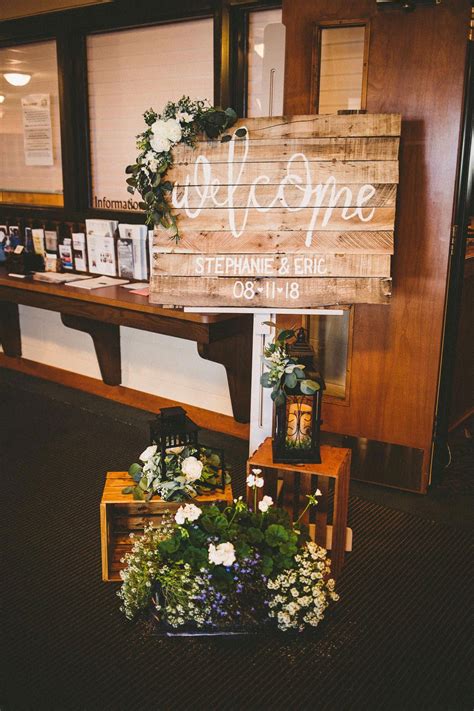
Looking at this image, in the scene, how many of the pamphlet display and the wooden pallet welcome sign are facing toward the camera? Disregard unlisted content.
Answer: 2

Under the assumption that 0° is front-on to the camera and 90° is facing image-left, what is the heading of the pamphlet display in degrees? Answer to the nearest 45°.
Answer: approximately 0°

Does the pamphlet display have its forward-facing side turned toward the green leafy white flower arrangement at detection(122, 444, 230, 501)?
yes

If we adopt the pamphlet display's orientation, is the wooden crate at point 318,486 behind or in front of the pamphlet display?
in front

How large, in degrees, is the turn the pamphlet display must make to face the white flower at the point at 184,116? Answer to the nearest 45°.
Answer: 0° — it already faces it

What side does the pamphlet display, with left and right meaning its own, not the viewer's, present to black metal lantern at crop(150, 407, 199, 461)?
front

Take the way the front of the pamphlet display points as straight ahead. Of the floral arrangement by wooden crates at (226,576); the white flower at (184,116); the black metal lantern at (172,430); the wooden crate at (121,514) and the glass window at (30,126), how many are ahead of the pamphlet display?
4

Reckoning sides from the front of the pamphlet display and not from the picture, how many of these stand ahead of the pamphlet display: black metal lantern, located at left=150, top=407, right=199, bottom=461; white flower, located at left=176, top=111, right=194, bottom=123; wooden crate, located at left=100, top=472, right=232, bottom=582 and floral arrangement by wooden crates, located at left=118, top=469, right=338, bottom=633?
4

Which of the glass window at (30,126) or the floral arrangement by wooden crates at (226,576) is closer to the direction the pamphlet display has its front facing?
the floral arrangement by wooden crates
